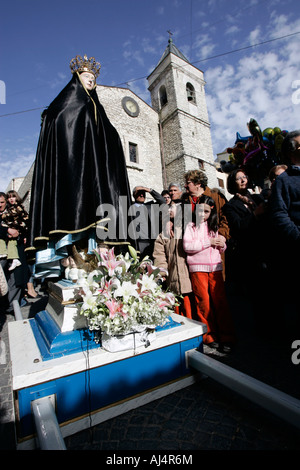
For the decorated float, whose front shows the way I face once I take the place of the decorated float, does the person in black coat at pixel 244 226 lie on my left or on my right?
on my left

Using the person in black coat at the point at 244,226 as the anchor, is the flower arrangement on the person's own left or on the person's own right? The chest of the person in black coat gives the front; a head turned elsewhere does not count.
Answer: on the person's own right

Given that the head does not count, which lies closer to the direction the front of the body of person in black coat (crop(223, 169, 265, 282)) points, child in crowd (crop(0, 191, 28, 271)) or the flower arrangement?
the flower arrangement

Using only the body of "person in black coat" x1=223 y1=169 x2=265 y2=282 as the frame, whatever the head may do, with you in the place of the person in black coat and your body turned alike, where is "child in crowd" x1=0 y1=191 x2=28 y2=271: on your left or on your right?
on your right

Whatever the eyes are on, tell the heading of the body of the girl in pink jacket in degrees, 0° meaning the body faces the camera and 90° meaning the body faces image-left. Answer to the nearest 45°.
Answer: approximately 0°

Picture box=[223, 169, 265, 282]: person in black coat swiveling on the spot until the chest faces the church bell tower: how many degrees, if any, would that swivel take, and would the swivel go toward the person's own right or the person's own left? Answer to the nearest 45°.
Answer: approximately 135° to the person's own left

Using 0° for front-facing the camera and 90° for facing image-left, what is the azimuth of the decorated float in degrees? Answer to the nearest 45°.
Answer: approximately 315°

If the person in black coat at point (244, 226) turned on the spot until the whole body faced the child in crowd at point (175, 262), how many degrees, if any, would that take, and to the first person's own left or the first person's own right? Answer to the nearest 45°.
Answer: approximately 135° to the first person's own right

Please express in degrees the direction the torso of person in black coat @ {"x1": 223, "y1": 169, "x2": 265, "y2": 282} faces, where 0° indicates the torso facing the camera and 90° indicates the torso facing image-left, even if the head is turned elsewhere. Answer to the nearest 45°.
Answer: approximately 315°

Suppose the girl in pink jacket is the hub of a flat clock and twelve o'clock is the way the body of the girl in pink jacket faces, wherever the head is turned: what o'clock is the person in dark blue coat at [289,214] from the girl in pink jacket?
The person in dark blue coat is roughly at 10 o'clock from the girl in pink jacket.
